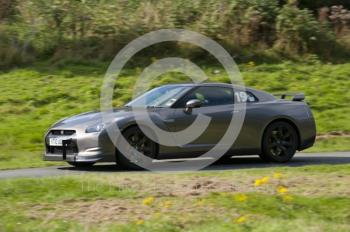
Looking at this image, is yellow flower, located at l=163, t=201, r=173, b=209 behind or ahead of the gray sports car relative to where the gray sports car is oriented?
ahead

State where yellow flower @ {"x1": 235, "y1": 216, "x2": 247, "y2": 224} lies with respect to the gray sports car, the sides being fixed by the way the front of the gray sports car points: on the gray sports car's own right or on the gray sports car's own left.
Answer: on the gray sports car's own left

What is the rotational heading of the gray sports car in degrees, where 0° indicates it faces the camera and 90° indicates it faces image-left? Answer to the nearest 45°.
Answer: approximately 45°

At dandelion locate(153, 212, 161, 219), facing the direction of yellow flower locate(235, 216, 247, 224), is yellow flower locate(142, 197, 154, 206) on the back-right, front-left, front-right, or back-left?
back-left

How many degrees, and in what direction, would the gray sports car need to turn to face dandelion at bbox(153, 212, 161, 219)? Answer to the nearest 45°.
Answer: approximately 45° to its left

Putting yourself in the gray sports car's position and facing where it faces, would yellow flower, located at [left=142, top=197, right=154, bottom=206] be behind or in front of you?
in front
